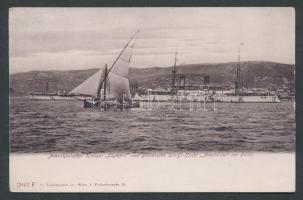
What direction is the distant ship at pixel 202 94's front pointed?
to the viewer's left

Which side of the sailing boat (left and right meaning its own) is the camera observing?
left

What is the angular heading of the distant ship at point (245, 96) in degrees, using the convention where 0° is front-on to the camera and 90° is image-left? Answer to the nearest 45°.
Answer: approximately 90°

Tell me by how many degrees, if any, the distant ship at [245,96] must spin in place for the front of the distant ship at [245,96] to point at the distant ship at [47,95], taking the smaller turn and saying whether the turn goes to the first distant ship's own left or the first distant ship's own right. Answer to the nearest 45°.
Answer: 0° — it already faces it
